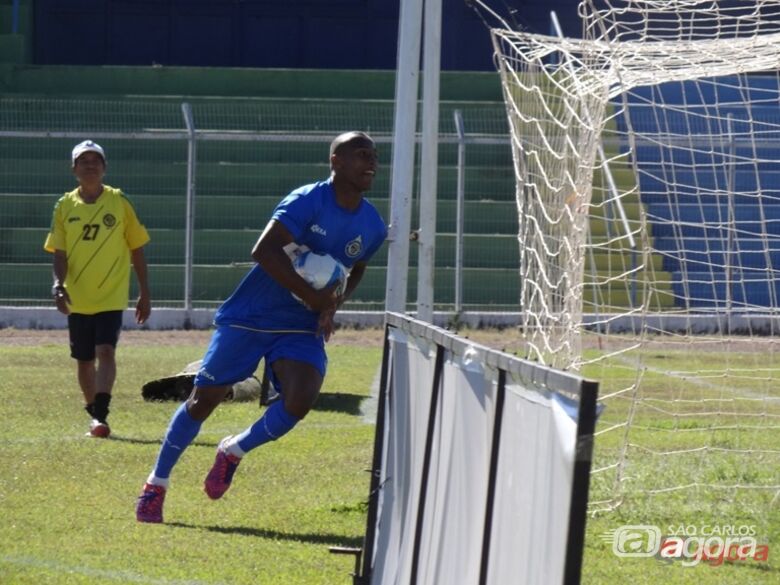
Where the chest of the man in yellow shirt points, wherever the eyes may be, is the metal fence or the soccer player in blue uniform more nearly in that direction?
the soccer player in blue uniform

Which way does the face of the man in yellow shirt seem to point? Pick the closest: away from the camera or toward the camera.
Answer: toward the camera

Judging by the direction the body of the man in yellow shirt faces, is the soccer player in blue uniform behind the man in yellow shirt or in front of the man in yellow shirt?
in front

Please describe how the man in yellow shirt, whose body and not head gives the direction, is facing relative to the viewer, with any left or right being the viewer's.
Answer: facing the viewer

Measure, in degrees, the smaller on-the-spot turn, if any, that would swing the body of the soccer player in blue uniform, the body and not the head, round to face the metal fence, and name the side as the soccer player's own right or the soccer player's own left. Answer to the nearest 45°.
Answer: approximately 135° to the soccer player's own left

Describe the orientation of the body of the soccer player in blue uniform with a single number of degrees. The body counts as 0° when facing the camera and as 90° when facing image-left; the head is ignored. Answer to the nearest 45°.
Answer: approximately 315°

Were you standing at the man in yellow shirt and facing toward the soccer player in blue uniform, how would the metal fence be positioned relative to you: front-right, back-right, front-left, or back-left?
back-left

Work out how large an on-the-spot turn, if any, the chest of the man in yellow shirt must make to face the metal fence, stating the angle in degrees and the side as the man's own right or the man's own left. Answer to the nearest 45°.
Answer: approximately 180°

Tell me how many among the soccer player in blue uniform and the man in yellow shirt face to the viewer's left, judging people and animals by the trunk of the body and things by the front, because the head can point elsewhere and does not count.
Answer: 0

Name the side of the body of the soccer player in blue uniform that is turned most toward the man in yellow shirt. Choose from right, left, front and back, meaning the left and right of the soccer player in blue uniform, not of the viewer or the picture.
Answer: back

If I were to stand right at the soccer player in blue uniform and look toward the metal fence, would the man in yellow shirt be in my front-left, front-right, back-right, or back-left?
front-left
